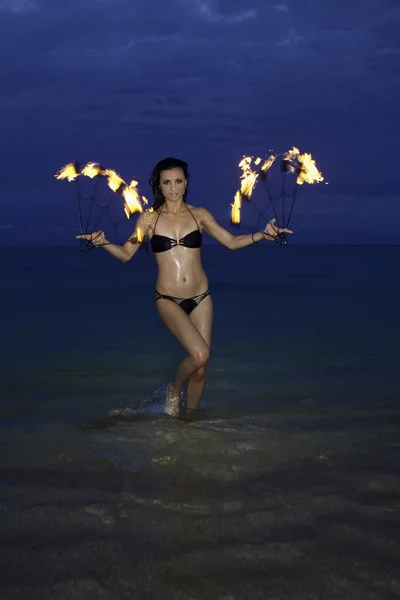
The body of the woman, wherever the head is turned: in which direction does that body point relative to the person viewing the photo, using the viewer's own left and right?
facing the viewer

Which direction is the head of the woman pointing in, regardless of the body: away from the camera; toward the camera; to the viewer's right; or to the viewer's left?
toward the camera
